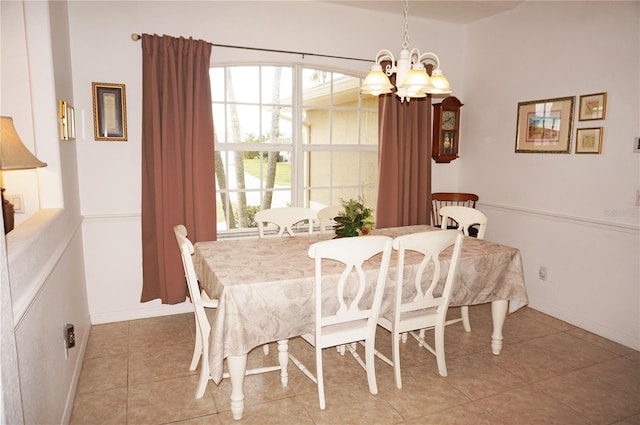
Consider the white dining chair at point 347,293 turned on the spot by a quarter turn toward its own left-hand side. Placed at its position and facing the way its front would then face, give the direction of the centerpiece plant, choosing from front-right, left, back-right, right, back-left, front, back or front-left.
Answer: back-right

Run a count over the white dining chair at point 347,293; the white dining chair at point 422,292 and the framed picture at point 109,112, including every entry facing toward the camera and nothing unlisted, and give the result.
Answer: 1

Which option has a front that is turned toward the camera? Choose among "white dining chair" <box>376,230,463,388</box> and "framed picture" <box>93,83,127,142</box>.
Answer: the framed picture

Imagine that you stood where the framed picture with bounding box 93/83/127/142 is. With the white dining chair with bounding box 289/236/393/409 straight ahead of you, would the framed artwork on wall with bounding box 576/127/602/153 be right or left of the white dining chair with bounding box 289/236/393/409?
left

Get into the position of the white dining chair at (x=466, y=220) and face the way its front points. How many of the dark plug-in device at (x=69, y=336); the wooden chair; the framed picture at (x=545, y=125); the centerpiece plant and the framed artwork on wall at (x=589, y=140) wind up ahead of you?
2

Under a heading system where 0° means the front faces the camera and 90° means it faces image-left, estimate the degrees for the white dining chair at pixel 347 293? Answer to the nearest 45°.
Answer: approximately 135°

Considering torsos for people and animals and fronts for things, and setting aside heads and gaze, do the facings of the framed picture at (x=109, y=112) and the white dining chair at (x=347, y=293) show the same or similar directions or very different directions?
very different directions

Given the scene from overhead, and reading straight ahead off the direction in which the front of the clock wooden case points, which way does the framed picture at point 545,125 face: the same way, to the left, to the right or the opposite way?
to the right

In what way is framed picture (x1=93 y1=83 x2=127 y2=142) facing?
toward the camera

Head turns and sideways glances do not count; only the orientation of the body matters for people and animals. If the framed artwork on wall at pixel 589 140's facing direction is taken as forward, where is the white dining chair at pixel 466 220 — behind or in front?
in front

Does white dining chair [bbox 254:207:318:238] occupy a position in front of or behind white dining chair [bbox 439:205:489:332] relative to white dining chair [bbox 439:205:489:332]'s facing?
in front

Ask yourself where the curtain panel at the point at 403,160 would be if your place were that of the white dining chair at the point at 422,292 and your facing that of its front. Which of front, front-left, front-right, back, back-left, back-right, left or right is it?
front-right

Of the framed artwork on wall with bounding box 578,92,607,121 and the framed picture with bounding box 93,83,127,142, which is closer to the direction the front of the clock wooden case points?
the framed artwork on wall

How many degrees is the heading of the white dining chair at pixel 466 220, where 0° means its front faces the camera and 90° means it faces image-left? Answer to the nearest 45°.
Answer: approximately 45°
